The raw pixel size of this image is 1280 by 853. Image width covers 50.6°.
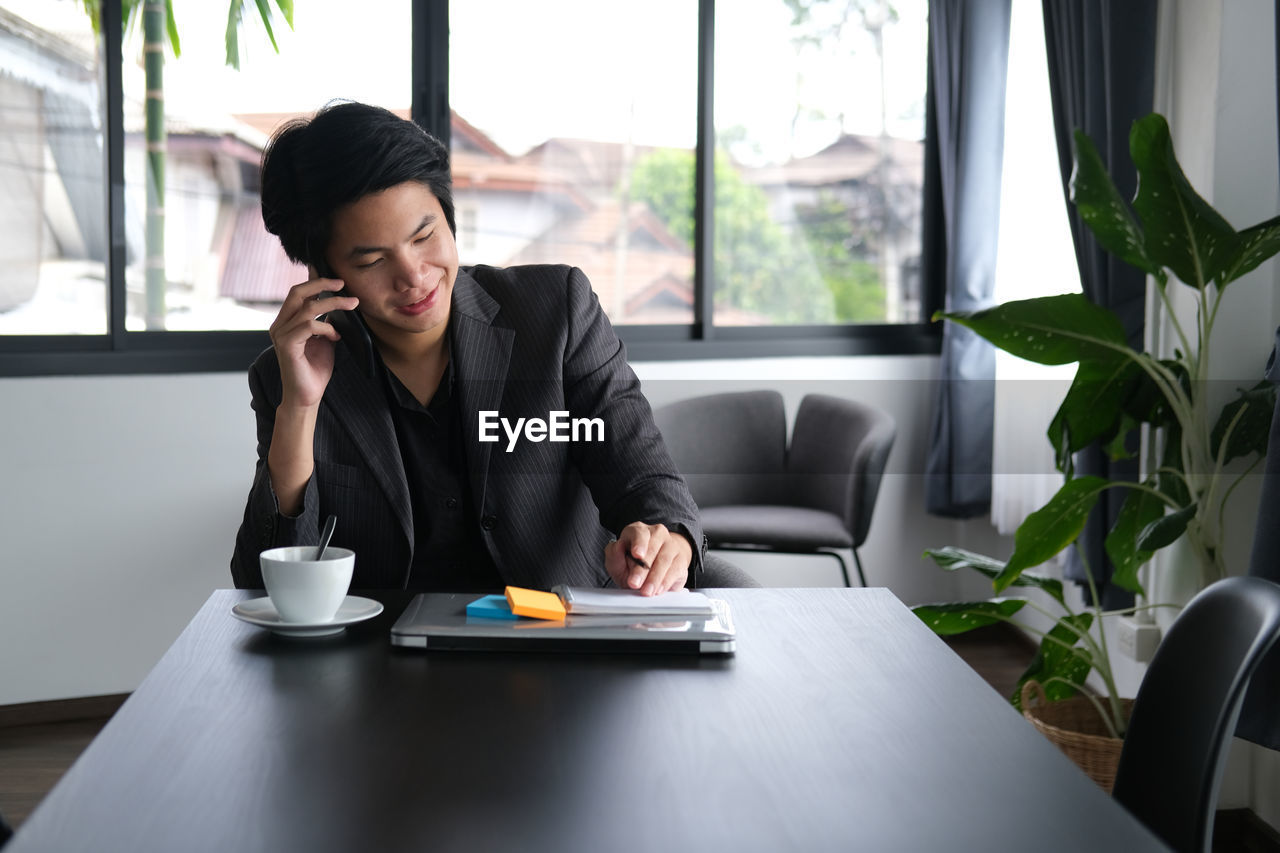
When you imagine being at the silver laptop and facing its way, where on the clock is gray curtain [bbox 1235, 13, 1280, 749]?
The gray curtain is roughly at 2 o'clock from the silver laptop.

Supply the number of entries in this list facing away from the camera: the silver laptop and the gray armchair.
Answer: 1

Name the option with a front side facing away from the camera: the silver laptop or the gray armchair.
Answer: the silver laptop

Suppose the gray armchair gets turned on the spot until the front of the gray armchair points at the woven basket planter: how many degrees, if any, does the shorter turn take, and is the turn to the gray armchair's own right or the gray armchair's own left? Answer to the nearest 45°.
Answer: approximately 90° to the gray armchair's own left

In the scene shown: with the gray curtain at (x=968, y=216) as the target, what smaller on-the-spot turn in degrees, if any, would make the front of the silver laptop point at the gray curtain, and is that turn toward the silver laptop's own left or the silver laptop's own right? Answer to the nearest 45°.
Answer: approximately 45° to the silver laptop's own right

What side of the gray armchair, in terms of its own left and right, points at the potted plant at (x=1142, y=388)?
left

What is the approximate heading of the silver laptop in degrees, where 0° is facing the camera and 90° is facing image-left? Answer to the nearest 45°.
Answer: approximately 180°
